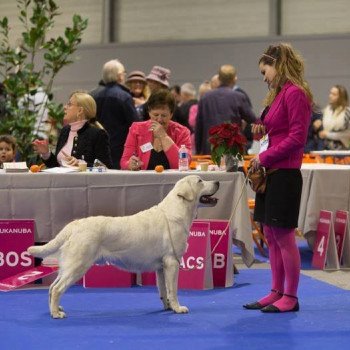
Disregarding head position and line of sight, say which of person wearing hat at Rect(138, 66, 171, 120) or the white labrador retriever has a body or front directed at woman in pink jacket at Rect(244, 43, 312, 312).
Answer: the white labrador retriever

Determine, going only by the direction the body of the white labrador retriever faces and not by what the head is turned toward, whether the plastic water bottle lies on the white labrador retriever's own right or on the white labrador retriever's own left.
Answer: on the white labrador retriever's own left

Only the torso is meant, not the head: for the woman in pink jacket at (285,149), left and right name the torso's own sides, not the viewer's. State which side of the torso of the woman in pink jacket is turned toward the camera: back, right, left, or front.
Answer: left

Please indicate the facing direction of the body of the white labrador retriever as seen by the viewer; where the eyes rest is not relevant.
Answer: to the viewer's right

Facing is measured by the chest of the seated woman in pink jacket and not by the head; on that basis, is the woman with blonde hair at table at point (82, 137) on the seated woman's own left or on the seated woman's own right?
on the seated woman's own right
